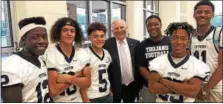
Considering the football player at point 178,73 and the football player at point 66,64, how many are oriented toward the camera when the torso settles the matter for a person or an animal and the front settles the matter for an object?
2

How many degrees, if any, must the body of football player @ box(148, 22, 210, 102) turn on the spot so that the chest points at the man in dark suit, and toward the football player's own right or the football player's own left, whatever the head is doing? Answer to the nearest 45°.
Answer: approximately 135° to the football player's own right

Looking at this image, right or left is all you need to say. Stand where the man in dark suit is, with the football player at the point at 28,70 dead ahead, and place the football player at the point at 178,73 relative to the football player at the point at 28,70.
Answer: left

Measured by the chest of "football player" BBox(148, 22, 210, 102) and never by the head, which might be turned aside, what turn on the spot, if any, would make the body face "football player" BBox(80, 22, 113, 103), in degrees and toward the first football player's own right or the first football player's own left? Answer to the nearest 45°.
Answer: approximately 90° to the first football player's own right

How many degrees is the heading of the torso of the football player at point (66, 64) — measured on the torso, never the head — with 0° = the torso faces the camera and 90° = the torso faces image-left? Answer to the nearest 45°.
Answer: approximately 0°

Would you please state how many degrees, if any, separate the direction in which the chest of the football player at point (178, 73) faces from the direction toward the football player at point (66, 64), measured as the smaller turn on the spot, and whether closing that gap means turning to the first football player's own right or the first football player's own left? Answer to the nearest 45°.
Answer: approximately 90° to the first football player's own right

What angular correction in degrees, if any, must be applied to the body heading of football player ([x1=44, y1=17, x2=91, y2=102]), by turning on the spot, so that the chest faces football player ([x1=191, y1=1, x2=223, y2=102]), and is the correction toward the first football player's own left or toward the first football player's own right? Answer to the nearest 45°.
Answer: approximately 90° to the first football player's own left

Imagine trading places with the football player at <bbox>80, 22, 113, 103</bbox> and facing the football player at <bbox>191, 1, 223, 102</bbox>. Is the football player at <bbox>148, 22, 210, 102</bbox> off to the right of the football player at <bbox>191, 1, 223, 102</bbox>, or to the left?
right

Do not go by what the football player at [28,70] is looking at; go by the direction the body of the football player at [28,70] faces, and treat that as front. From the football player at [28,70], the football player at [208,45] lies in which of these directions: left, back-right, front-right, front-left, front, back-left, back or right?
front-left

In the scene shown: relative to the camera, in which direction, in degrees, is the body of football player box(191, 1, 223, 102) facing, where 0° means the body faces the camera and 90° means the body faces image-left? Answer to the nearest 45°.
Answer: approximately 45°
